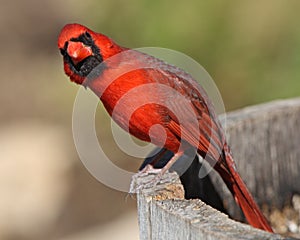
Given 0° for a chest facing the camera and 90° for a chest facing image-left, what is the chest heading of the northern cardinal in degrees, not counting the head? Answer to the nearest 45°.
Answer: approximately 45°
